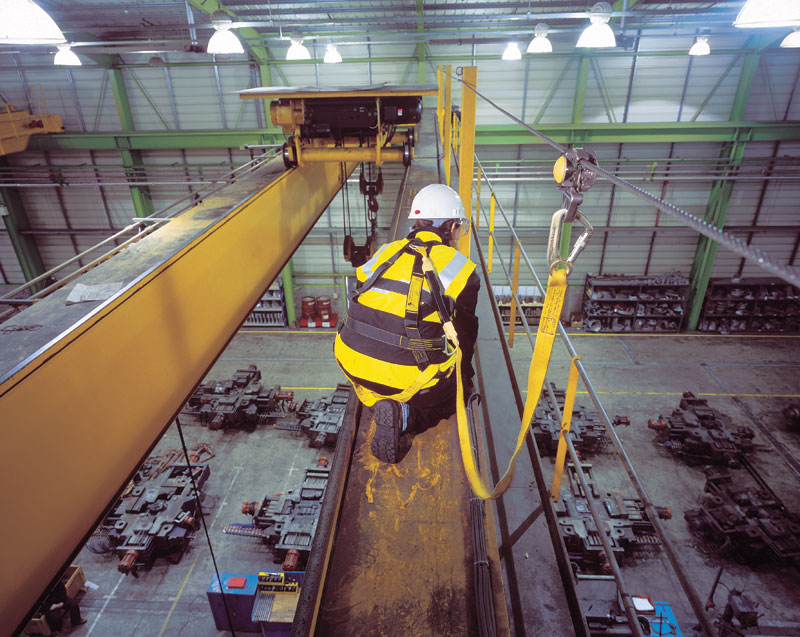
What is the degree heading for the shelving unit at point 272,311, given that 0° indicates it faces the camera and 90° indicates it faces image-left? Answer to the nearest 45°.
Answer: approximately 0°

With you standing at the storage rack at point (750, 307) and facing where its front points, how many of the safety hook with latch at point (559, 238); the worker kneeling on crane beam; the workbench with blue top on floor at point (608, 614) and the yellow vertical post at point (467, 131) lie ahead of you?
4

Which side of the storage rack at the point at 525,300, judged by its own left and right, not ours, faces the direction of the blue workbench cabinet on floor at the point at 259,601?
front

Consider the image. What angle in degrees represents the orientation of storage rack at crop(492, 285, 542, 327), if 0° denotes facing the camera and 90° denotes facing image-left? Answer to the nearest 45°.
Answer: approximately 0°

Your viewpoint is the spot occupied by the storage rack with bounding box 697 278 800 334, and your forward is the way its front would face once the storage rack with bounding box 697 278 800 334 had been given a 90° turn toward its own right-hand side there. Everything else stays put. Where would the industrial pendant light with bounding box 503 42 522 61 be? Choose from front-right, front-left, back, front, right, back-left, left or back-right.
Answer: front-left

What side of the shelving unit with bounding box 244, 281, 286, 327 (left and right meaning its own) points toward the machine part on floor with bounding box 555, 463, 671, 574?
front

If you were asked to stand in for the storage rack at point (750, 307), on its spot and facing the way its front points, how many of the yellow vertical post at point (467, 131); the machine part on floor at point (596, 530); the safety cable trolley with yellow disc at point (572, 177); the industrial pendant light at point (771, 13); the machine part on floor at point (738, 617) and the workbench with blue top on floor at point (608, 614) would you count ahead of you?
6

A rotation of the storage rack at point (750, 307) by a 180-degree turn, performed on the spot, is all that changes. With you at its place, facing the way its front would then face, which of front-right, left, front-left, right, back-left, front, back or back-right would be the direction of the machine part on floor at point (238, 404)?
back-left

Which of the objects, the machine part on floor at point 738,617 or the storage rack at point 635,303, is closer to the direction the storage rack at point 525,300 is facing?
the machine part on floor

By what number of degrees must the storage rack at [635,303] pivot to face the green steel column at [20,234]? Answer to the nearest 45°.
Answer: approximately 45° to its right
